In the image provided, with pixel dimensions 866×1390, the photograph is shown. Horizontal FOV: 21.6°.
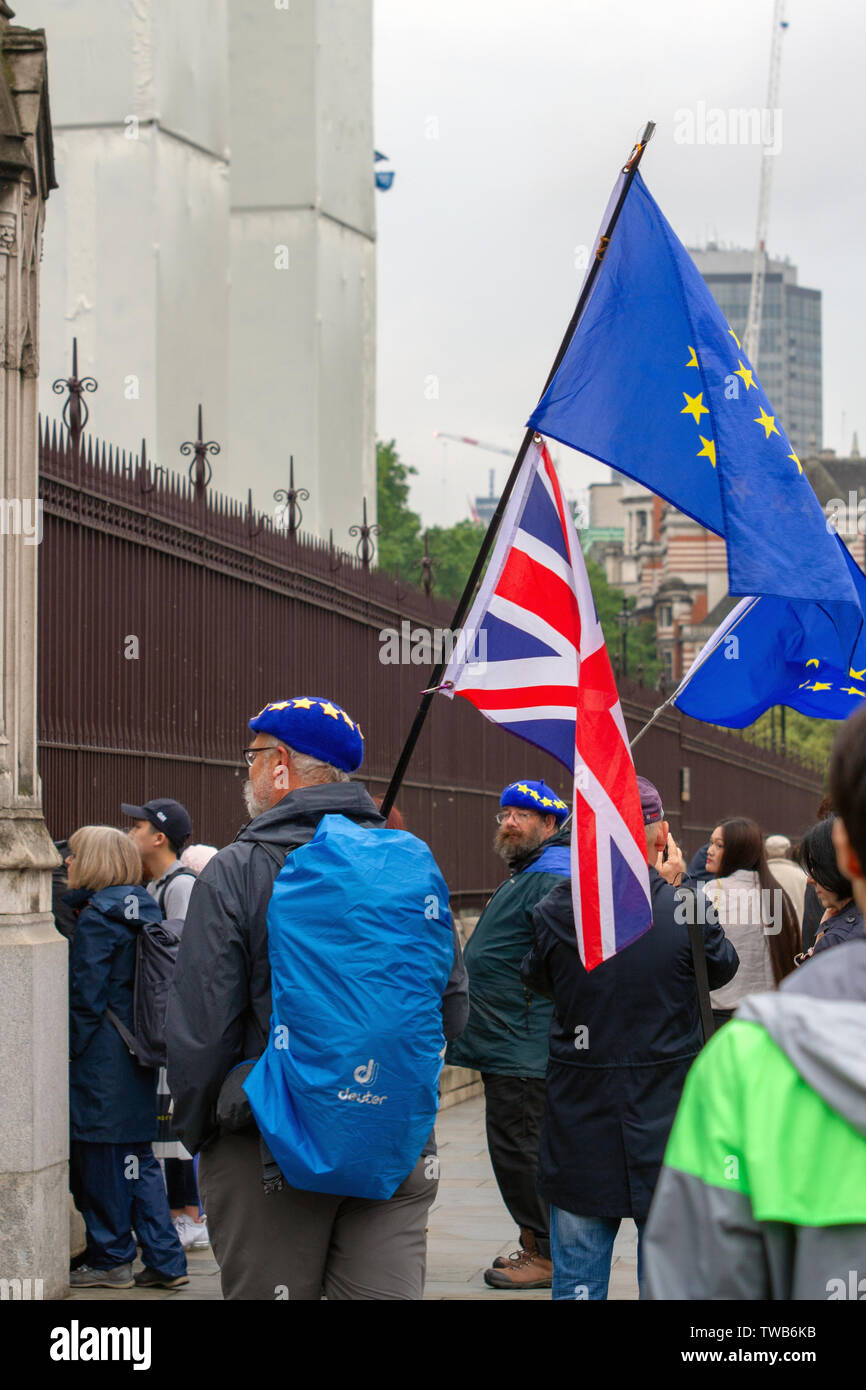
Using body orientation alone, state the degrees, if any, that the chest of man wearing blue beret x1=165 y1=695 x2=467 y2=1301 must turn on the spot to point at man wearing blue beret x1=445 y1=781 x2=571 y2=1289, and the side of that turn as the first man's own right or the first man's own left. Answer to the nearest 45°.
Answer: approximately 45° to the first man's own right

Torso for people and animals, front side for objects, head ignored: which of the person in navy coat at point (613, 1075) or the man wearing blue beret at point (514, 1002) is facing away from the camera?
the person in navy coat

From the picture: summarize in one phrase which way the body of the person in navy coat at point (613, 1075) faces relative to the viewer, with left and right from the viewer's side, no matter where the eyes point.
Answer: facing away from the viewer

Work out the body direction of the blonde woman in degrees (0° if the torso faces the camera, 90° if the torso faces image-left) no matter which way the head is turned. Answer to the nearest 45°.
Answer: approximately 90°

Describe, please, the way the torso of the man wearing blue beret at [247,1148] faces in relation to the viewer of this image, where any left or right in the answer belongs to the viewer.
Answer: facing away from the viewer and to the left of the viewer
